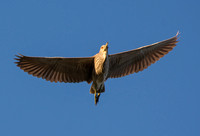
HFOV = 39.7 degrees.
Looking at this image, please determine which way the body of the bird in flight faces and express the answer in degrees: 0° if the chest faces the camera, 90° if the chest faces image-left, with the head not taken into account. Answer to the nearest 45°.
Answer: approximately 0°
